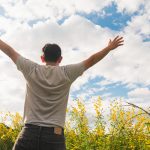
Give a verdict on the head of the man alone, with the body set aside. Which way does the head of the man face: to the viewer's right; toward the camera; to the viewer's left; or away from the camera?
away from the camera

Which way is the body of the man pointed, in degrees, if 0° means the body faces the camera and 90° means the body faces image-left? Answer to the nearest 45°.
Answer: approximately 180°
